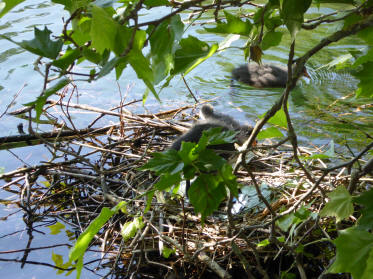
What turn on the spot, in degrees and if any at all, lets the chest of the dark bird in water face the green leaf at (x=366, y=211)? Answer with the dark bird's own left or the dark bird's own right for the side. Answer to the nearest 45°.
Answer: approximately 90° to the dark bird's own right

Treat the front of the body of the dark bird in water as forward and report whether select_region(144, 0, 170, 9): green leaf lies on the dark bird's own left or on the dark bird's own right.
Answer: on the dark bird's own right

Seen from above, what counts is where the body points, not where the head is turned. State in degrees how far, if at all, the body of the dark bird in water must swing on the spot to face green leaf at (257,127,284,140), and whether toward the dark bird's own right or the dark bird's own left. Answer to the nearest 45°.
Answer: approximately 90° to the dark bird's own right

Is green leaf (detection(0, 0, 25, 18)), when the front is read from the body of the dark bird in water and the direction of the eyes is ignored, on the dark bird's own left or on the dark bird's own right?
on the dark bird's own right
